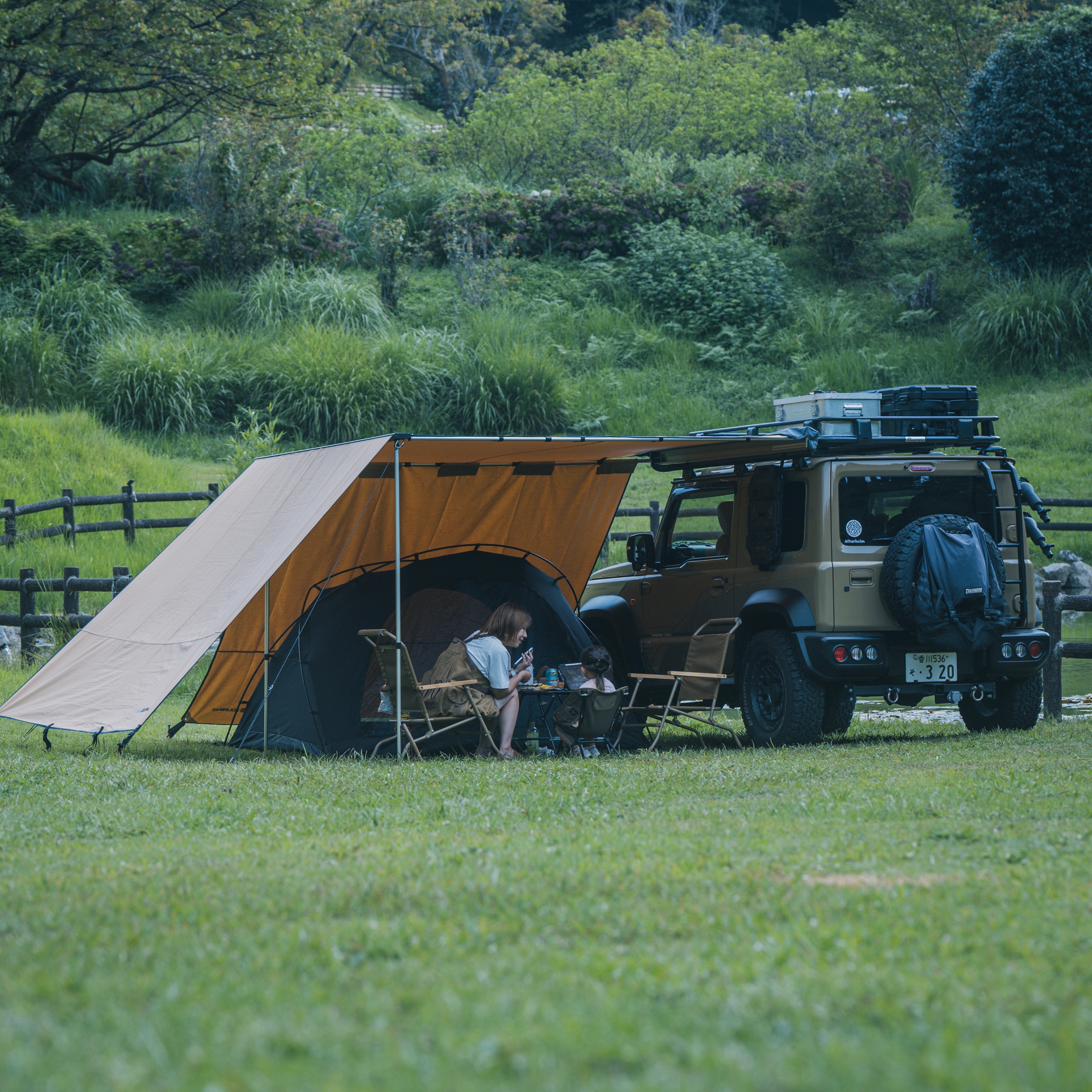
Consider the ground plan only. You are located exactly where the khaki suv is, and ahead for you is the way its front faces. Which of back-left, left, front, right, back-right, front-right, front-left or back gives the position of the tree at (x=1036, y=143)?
front-right

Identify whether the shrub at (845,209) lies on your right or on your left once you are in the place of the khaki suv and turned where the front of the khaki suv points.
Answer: on your right

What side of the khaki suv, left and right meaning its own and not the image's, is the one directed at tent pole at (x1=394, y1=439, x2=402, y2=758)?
left

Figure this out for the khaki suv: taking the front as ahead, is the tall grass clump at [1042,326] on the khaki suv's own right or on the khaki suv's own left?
on the khaki suv's own right

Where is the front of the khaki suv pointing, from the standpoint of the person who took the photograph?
facing away from the viewer and to the left of the viewer

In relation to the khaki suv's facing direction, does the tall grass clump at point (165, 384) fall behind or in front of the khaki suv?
in front

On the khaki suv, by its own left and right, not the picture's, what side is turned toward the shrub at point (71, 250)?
front

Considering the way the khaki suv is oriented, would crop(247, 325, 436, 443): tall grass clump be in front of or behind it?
in front

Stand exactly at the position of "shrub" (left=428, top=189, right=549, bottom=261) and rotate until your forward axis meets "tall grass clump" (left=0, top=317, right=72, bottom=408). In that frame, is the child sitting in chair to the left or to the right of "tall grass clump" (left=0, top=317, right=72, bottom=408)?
left

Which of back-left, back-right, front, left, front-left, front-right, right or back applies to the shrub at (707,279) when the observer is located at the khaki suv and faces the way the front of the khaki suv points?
front-right

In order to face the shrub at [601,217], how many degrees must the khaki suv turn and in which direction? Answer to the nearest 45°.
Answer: approximately 45° to its right

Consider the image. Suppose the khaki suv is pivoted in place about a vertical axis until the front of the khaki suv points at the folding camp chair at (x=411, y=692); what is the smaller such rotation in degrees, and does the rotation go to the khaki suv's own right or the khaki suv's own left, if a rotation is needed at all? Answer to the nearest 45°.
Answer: approximately 45° to the khaki suv's own left

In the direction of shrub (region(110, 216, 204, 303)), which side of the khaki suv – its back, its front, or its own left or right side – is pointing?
front
